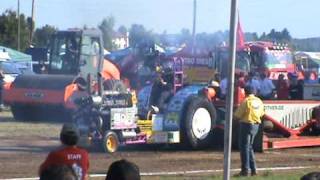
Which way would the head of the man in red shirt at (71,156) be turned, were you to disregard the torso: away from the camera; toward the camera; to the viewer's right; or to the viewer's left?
away from the camera

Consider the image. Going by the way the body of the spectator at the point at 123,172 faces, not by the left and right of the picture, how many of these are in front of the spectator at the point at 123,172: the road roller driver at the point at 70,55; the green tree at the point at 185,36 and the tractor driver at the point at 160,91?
3

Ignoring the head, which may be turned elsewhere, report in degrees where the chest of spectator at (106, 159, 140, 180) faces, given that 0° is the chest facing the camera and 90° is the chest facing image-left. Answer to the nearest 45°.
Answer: approximately 180°

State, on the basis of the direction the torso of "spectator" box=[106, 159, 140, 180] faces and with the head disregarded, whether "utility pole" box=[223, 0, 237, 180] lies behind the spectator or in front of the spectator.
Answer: in front

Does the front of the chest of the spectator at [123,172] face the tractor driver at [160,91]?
yes

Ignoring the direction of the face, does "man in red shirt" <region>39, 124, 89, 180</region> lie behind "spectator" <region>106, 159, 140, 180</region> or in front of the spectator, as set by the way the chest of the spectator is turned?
in front

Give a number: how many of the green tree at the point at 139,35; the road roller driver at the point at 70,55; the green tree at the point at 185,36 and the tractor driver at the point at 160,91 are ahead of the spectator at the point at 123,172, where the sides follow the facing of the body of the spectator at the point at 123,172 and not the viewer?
4

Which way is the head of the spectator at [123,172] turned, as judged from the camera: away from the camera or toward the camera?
away from the camera

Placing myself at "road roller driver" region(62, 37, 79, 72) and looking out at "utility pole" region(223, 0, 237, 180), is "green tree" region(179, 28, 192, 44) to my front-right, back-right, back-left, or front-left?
back-left

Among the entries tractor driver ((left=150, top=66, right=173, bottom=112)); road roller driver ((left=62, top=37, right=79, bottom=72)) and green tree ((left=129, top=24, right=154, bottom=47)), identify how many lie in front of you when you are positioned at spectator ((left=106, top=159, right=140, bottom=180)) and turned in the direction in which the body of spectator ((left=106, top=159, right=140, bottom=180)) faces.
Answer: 3

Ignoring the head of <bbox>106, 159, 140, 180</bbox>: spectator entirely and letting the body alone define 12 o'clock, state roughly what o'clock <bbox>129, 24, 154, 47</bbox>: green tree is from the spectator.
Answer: The green tree is roughly at 12 o'clock from the spectator.

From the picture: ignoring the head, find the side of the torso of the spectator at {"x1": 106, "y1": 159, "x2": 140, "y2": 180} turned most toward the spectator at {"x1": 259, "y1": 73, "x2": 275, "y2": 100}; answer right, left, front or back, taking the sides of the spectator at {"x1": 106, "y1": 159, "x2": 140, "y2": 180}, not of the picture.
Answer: front

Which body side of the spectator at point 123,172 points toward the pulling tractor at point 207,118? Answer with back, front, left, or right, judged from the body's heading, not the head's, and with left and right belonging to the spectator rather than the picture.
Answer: front
